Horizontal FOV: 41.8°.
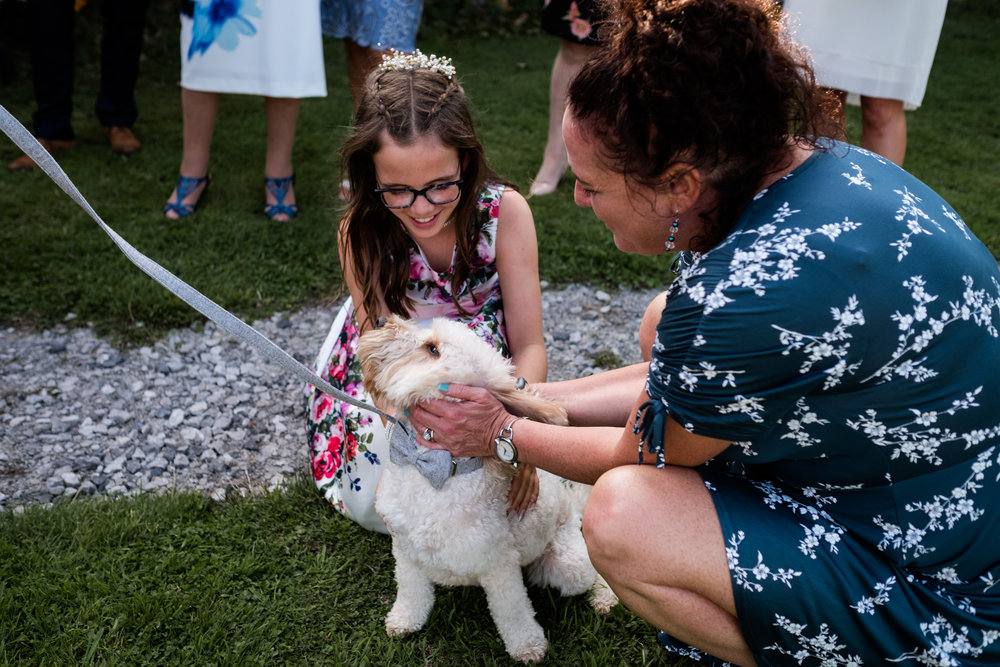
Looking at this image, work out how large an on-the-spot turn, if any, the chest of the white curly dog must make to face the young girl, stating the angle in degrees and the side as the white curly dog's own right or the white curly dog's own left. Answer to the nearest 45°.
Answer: approximately 135° to the white curly dog's own right

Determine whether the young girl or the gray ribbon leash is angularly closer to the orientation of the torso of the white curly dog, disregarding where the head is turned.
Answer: the gray ribbon leash

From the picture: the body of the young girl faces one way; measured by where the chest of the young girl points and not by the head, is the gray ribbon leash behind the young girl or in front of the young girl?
in front

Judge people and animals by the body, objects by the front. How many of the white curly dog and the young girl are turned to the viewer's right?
0

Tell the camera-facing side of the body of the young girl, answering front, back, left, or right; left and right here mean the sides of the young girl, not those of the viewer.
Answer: front

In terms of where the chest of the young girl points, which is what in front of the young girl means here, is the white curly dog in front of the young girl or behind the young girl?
in front
